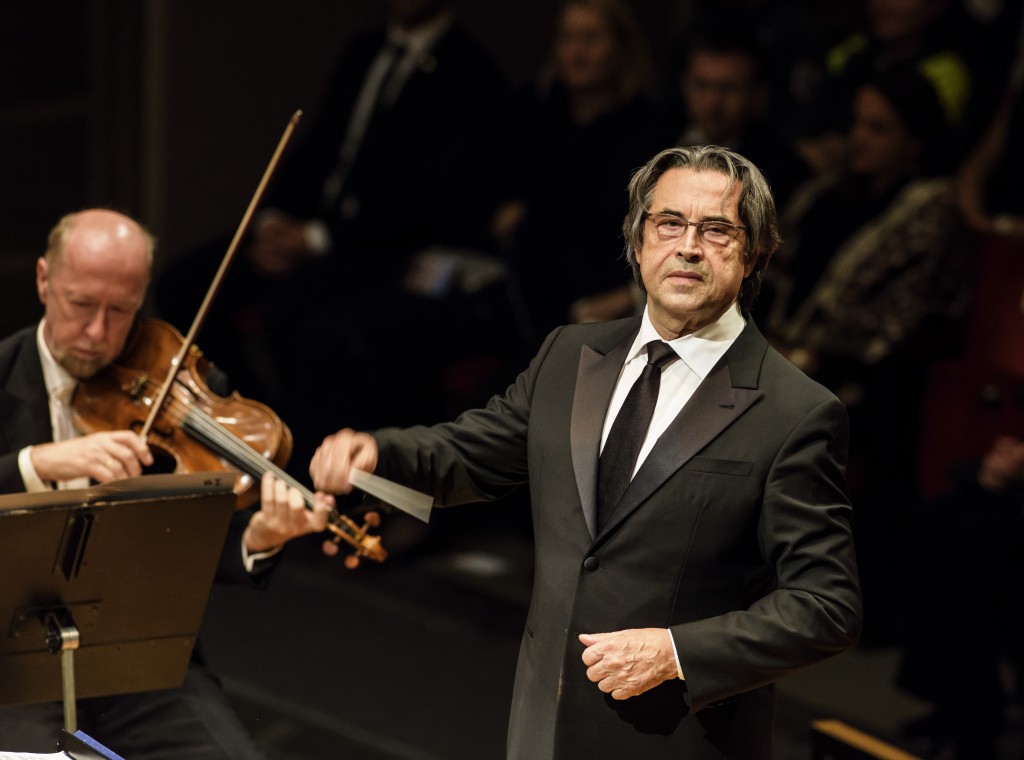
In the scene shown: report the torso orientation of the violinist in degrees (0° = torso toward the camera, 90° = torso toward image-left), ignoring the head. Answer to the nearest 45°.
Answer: approximately 315°

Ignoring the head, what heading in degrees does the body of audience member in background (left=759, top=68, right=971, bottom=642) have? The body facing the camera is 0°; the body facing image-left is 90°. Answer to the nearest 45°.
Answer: approximately 45°

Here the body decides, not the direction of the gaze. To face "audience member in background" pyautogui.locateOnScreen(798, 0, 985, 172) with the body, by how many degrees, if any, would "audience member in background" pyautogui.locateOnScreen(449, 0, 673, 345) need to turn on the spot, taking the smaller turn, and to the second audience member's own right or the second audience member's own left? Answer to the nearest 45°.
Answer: approximately 135° to the second audience member's own left

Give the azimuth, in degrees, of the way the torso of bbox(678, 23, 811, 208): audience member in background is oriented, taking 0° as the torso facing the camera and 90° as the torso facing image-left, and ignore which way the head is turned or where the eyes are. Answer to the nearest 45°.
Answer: approximately 45°

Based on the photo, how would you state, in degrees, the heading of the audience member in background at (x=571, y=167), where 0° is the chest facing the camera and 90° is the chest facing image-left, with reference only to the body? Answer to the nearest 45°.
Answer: approximately 45°

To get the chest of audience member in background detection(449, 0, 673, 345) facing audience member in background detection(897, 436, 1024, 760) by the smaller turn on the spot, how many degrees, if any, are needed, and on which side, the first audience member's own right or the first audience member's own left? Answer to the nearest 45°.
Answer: approximately 90° to the first audience member's own left

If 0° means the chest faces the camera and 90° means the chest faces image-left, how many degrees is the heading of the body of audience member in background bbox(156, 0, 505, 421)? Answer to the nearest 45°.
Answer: approximately 45°
